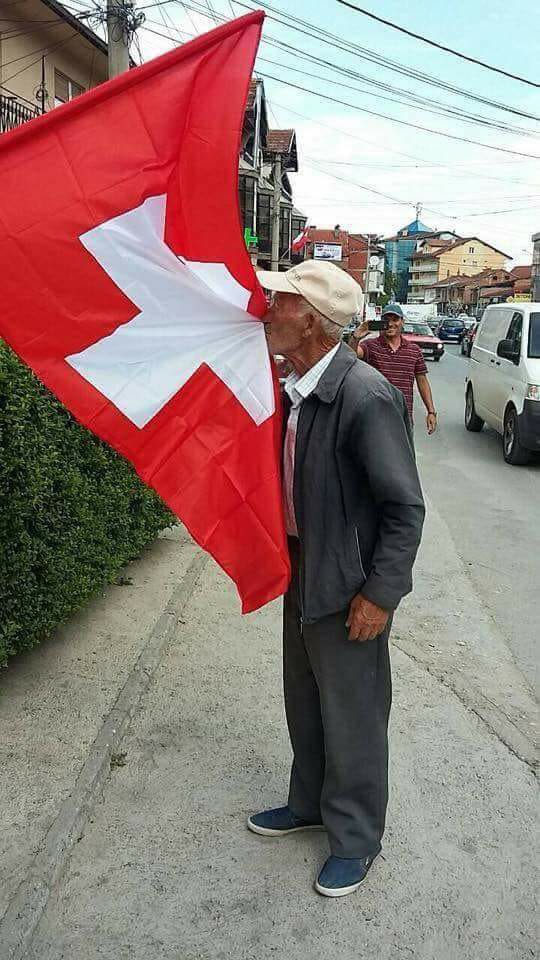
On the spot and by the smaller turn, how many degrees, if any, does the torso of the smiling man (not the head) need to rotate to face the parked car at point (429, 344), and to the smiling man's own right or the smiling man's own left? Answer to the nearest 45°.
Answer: approximately 180°

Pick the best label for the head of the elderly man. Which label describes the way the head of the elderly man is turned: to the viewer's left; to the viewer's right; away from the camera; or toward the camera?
to the viewer's left

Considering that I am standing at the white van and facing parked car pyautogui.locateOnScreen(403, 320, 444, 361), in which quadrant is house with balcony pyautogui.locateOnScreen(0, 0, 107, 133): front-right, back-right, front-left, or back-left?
front-left

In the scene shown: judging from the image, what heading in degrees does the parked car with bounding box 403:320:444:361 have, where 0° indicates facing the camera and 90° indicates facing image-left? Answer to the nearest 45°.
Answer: approximately 315°

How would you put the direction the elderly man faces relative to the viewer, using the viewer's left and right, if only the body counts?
facing the viewer and to the left of the viewer

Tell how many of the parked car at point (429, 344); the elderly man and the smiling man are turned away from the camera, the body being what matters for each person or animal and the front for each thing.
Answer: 0

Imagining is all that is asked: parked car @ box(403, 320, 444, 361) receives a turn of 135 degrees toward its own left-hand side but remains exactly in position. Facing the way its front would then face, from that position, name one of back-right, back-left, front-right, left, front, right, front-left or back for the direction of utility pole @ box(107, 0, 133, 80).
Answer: back

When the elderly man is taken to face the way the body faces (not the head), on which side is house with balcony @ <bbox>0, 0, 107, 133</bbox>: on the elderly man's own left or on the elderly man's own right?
on the elderly man's own right

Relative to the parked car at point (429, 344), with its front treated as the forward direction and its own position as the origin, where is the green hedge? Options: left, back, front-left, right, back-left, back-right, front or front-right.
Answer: front-right

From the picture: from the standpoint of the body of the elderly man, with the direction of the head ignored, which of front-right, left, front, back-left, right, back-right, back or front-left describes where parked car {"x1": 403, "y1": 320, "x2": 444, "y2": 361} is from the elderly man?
back-right

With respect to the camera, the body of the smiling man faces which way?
toward the camera
